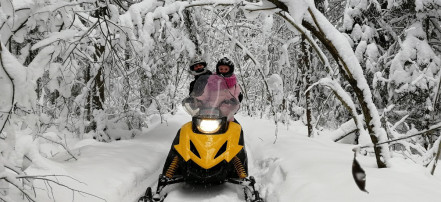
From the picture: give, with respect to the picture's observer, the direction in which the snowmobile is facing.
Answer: facing the viewer

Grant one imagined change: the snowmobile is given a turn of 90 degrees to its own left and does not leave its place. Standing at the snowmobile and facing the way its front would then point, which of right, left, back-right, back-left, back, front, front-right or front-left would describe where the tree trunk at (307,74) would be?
front-left
